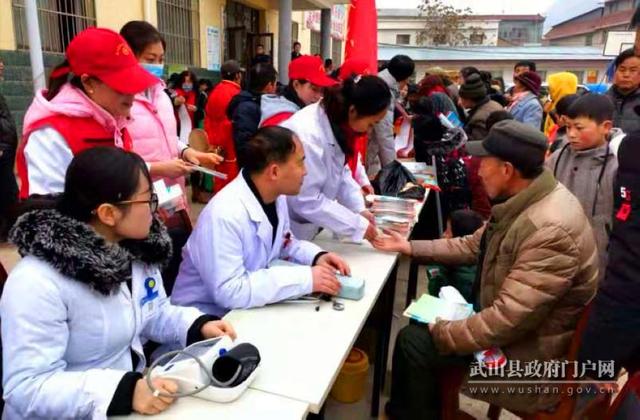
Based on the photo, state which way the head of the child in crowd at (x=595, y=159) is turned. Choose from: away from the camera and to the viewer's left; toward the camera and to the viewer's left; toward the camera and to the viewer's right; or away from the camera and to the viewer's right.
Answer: toward the camera and to the viewer's left

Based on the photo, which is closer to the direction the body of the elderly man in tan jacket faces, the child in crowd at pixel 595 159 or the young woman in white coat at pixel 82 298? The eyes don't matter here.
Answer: the young woman in white coat

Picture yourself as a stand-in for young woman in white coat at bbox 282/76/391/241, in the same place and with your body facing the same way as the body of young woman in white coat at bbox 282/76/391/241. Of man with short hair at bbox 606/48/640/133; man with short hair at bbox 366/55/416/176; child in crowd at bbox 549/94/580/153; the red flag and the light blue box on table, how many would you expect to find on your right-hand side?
1

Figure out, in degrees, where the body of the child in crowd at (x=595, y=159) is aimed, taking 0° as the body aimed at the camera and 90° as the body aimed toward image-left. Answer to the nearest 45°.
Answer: approximately 45°

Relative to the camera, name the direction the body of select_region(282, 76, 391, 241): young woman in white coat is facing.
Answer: to the viewer's right

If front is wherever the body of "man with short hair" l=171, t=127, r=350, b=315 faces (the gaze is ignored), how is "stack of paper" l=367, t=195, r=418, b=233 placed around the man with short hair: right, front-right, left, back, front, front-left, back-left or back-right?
front-left

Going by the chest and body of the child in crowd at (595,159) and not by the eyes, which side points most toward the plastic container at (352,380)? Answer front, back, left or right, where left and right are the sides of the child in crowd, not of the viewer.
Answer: front

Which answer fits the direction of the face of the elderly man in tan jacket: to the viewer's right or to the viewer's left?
to the viewer's left

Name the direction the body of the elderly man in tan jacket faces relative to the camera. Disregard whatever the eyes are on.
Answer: to the viewer's left

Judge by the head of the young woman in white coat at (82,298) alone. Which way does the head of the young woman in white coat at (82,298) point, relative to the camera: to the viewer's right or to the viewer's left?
to the viewer's right
